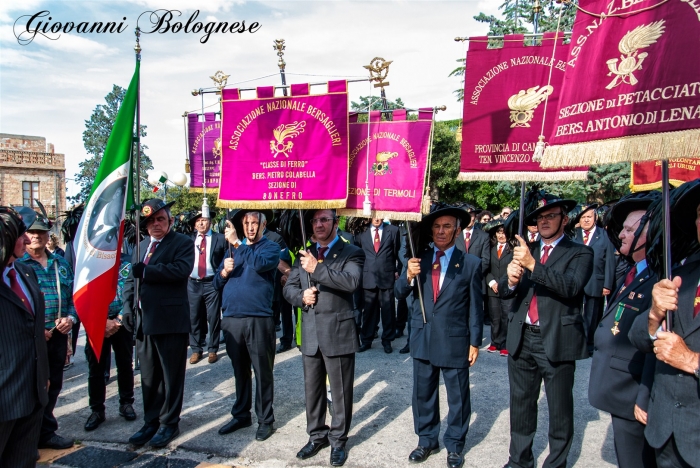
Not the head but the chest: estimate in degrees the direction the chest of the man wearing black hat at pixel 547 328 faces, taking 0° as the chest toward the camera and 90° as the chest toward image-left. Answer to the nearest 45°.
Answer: approximately 45°

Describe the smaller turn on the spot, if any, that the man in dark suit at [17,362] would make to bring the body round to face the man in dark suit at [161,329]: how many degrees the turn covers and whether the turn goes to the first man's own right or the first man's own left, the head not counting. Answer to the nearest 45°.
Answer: approximately 90° to the first man's own left

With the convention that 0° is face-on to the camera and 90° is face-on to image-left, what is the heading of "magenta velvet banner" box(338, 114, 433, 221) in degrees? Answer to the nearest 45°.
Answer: approximately 0°

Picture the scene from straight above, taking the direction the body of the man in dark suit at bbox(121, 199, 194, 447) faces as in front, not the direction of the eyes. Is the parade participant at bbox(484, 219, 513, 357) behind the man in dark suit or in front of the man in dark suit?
behind

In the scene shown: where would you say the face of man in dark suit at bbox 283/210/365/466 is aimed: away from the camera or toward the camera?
toward the camera

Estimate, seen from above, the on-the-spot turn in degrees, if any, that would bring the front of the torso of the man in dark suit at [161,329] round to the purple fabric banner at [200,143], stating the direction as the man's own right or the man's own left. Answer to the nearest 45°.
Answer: approximately 135° to the man's own right

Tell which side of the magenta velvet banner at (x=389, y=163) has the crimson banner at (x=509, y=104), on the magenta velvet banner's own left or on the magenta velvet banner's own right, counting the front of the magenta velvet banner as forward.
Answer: on the magenta velvet banner's own left

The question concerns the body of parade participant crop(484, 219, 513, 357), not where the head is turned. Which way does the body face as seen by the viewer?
toward the camera

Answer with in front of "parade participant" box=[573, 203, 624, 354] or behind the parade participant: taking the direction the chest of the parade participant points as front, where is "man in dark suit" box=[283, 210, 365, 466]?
in front

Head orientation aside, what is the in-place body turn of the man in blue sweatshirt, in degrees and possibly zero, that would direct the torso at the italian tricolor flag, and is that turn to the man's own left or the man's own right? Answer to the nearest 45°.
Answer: approximately 45° to the man's own right

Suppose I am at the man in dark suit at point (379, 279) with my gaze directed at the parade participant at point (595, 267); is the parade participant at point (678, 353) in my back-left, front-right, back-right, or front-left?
front-right

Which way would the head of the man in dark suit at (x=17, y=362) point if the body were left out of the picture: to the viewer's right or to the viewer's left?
to the viewer's right

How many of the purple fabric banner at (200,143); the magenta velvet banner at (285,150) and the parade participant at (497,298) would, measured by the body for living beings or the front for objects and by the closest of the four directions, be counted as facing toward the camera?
3

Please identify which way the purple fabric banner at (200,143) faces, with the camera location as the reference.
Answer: facing the viewer

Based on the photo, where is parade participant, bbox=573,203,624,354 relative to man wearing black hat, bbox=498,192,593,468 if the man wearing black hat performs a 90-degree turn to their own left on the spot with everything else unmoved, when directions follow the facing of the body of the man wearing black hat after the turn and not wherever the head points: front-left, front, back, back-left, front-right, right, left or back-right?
back-left

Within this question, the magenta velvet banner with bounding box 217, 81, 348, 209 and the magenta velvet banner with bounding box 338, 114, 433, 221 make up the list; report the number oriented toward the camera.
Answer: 2

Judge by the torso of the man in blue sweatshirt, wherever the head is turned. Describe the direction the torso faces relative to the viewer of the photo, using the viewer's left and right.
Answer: facing the viewer and to the left of the viewer

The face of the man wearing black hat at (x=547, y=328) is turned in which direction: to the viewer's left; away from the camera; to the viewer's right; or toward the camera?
toward the camera
